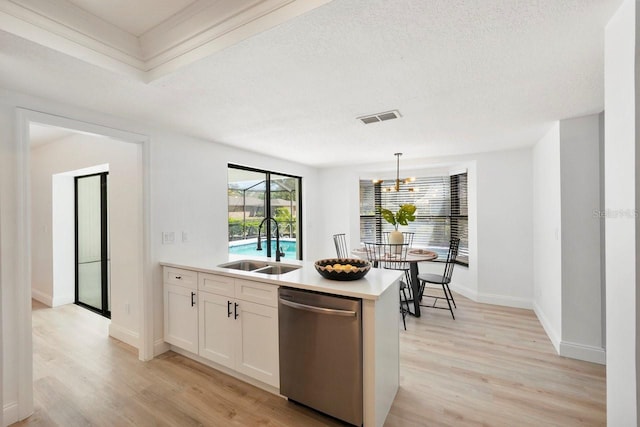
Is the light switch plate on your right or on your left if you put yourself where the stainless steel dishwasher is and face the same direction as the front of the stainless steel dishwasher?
on your right

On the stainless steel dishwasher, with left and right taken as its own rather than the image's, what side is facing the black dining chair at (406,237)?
back

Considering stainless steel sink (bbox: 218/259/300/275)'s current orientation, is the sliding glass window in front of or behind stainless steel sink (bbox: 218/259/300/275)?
behind

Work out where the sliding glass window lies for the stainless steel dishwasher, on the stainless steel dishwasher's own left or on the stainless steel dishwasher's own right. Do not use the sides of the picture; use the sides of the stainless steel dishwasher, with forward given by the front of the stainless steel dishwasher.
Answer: on the stainless steel dishwasher's own right

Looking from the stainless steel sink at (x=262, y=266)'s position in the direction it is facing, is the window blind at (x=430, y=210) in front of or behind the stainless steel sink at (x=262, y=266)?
behind

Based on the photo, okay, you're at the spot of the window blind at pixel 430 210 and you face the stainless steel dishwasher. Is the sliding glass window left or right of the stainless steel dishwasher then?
right

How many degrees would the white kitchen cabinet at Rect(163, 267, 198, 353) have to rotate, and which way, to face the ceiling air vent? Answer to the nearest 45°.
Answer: approximately 90° to its left

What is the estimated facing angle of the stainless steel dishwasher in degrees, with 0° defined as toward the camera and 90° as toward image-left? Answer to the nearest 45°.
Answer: approximately 45°

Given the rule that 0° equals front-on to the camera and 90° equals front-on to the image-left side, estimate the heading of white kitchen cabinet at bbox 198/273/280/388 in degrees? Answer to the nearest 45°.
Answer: approximately 45°

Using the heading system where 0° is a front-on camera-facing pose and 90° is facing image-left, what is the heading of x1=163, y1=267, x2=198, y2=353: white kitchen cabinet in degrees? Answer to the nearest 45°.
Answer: approximately 45°
